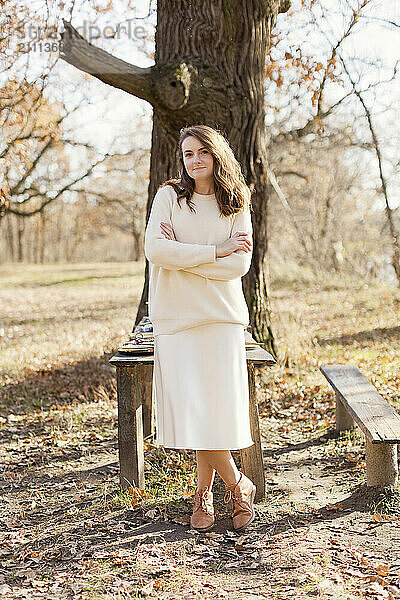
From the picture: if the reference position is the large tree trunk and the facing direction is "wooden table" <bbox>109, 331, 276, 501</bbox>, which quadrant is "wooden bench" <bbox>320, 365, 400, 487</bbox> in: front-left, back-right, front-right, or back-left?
front-left

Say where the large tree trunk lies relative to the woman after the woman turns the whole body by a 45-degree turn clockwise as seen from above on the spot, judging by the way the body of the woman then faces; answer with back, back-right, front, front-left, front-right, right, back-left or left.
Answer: back-right

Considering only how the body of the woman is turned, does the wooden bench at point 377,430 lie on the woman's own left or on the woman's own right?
on the woman's own left

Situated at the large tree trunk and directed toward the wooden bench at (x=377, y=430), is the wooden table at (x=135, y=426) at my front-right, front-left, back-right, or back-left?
front-right

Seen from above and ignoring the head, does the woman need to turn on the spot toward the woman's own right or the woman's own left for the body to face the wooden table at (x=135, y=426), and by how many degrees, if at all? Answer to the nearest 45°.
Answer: approximately 135° to the woman's own right

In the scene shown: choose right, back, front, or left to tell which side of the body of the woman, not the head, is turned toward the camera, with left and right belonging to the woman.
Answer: front
